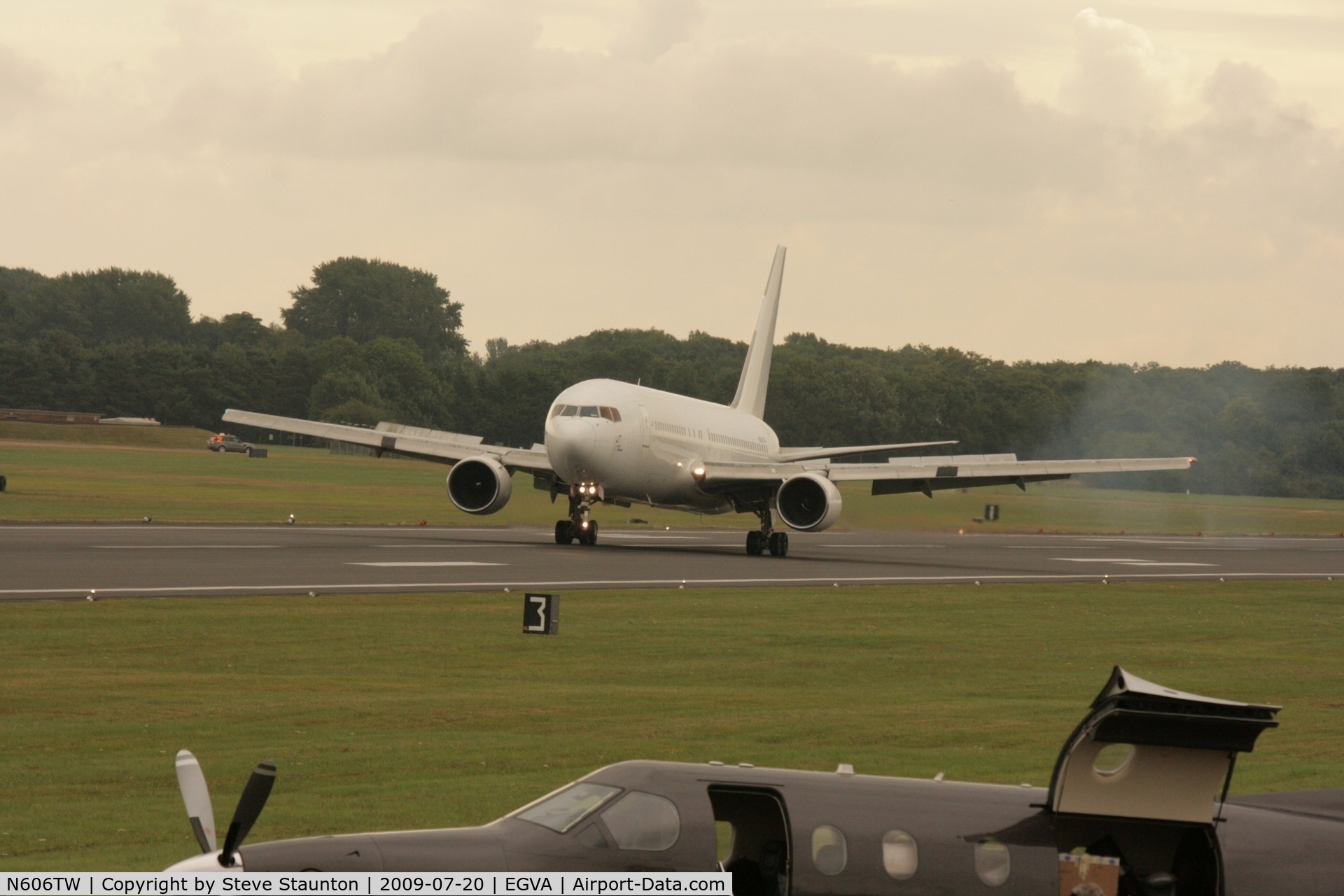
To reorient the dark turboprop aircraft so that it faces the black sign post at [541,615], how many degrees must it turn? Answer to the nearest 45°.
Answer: approximately 90° to its right

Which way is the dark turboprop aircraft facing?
to the viewer's left
